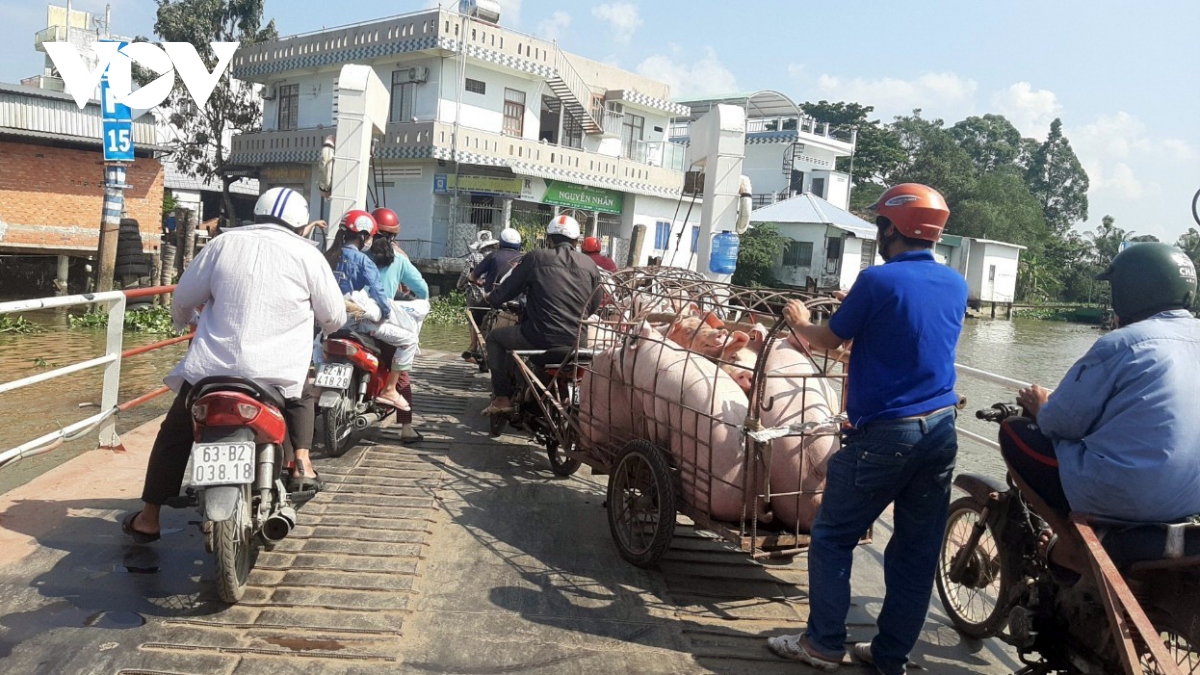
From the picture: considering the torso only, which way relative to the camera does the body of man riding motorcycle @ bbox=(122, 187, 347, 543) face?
away from the camera

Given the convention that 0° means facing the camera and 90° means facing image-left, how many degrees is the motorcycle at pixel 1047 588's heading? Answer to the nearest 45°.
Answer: approximately 135°

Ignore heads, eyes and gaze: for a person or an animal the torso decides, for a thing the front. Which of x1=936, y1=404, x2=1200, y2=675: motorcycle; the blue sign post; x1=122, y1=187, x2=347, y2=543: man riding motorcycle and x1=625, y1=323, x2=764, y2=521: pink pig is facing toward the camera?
the blue sign post

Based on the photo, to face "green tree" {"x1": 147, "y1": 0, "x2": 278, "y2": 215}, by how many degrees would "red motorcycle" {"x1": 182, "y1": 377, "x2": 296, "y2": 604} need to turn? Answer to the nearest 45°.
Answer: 0° — it already faces it

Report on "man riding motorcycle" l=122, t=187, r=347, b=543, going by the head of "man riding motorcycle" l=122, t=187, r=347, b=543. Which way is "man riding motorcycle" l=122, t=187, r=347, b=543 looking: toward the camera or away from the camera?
away from the camera

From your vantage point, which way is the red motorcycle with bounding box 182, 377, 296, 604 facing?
away from the camera

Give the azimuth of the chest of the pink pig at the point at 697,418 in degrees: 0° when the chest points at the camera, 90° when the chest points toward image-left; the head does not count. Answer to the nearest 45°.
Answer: approximately 135°

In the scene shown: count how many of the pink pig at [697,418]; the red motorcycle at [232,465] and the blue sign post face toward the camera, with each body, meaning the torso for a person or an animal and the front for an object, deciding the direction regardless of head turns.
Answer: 1

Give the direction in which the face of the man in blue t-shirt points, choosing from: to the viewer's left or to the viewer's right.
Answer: to the viewer's left

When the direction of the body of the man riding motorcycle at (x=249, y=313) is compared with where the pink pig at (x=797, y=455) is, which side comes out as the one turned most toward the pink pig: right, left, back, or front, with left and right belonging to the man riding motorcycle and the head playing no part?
right

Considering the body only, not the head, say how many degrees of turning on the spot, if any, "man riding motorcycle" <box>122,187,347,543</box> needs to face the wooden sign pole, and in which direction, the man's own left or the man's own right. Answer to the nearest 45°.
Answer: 0° — they already face it

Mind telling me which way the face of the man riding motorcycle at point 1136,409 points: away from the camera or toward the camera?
away from the camera

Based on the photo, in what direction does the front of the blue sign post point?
toward the camera

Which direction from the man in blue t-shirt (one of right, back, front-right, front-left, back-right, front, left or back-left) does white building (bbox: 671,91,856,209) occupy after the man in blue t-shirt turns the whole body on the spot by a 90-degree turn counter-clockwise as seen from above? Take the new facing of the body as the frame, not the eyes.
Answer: back-right

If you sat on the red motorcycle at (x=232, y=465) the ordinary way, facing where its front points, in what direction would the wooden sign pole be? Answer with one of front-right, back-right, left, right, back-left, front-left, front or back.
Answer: front

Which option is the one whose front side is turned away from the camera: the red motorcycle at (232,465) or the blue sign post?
the red motorcycle
